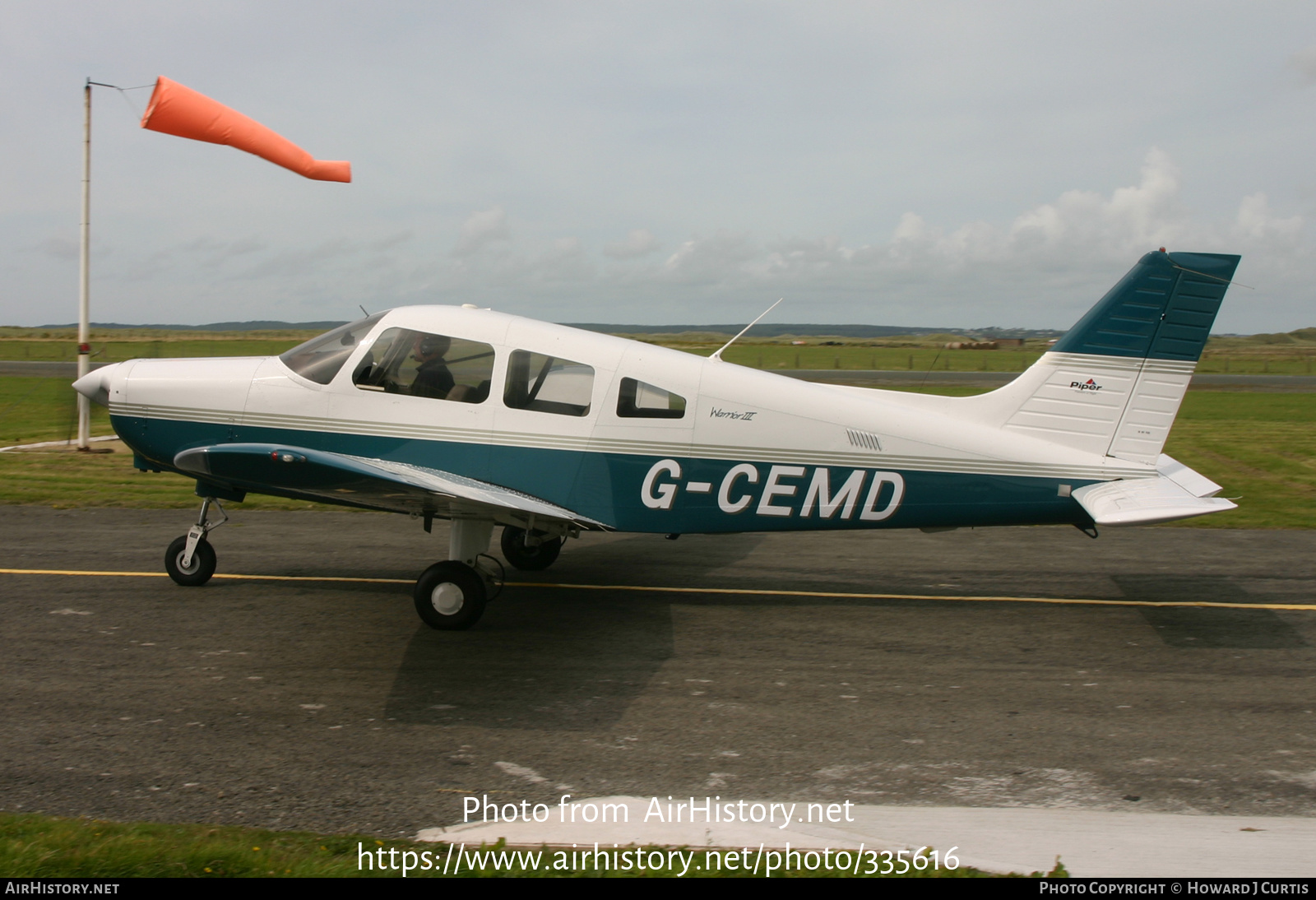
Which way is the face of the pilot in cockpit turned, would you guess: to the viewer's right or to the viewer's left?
to the viewer's left

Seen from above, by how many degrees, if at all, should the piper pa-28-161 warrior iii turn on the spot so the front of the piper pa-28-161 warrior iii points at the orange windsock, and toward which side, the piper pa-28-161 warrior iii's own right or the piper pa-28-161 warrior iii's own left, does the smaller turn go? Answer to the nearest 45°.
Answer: approximately 45° to the piper pa-28-161 warrior iii's own right

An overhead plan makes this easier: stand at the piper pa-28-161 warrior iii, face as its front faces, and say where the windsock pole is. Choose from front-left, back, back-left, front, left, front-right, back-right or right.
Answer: front-right

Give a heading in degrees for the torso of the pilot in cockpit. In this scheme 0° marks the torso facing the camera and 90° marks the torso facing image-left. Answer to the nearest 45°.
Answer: approximately 90°

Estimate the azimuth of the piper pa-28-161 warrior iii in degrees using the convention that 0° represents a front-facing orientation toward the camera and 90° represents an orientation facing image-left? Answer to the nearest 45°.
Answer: approximately 90°

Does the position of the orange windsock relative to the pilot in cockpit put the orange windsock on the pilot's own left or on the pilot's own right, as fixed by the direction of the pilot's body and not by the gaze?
on the pilot's own right

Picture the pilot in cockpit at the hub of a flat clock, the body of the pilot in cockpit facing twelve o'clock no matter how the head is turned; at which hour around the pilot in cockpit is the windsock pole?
The windsock pole is roughly at 2 o'clock from the pilot in cockpit.
